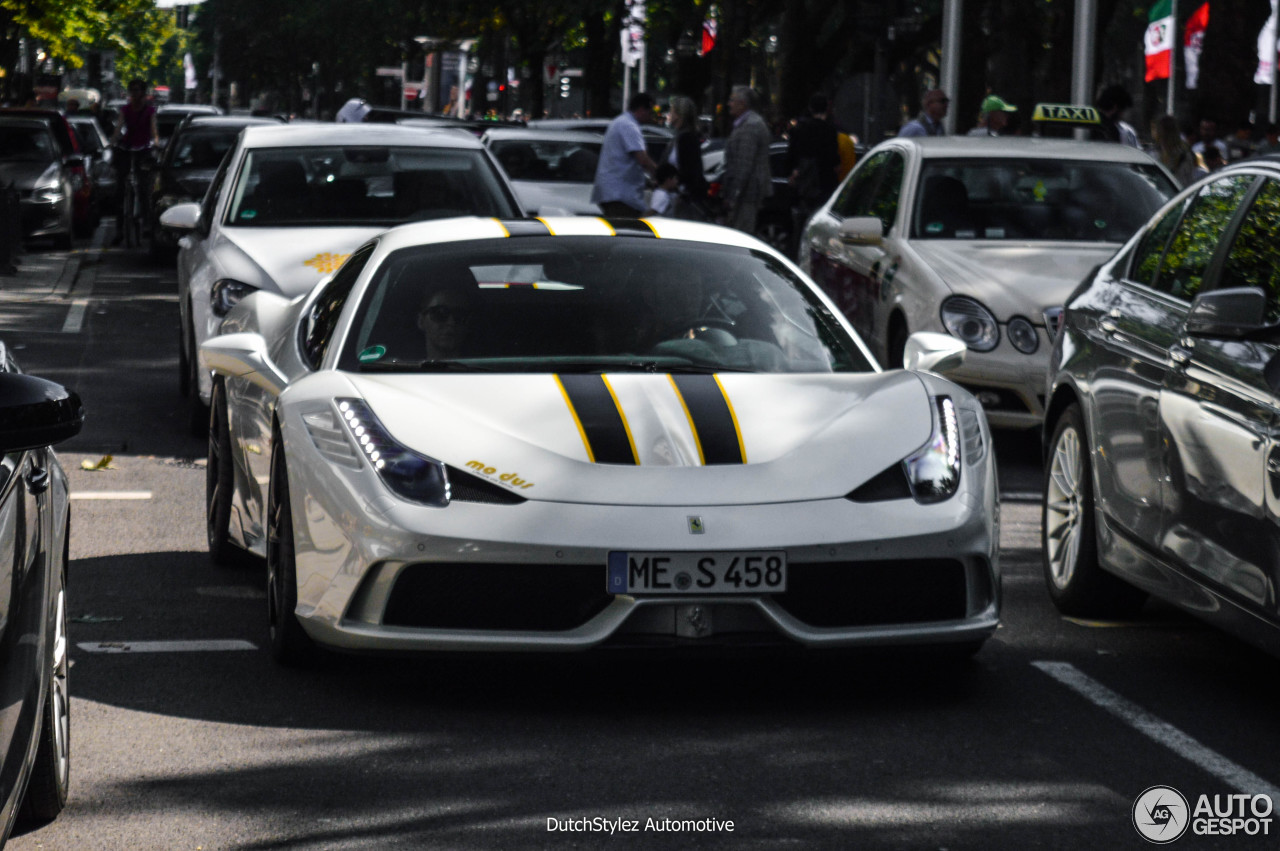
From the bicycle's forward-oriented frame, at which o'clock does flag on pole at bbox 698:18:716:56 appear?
The flag on pole is roughly at 7 o'clock from the bicycle.

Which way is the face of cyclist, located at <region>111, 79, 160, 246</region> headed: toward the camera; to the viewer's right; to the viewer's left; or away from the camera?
toward the camera

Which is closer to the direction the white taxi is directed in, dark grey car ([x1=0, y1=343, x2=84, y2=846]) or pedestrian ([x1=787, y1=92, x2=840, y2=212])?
the dark grey car

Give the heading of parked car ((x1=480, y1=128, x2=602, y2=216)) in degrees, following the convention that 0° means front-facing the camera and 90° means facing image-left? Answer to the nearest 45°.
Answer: approximately 0°

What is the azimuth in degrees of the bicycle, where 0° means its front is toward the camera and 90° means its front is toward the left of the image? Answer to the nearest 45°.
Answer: approximately 0°

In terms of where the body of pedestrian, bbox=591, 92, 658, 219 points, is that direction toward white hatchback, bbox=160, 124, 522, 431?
no

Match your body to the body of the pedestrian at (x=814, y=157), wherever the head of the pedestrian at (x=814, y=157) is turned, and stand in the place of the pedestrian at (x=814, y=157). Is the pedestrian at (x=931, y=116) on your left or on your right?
on your right

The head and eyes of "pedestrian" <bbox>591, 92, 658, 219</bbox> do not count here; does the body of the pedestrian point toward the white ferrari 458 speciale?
no

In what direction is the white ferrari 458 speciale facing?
toward the camera

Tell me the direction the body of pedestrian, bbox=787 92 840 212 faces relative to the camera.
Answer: away from the camera

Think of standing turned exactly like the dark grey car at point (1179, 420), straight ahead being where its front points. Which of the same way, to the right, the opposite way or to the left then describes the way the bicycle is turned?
the same way
